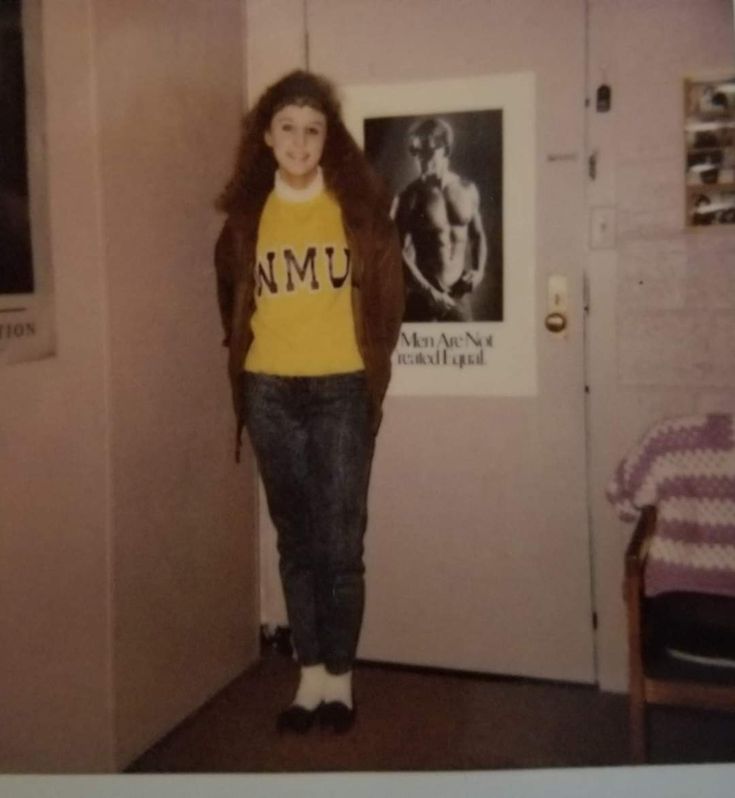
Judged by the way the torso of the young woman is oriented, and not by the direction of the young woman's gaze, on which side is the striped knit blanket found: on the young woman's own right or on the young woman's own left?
on the young woman's own left

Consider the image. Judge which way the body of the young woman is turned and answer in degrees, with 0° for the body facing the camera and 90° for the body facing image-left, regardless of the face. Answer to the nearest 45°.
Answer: approximately 0°

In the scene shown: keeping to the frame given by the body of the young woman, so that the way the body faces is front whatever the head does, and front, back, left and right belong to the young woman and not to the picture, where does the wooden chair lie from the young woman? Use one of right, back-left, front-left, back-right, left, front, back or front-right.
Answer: front-left

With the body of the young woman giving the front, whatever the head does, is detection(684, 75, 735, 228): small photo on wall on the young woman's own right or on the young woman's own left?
on the young woman's own left

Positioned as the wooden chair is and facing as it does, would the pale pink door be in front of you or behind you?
behind
